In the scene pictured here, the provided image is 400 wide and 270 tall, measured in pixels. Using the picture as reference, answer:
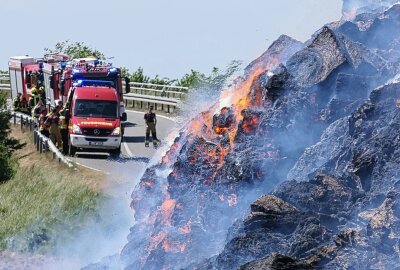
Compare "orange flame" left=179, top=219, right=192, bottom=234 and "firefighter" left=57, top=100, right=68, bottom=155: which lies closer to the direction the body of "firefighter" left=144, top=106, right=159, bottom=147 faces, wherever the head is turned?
the orange flame

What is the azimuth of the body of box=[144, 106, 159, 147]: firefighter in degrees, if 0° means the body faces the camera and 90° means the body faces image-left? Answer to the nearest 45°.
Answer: approximately 0°

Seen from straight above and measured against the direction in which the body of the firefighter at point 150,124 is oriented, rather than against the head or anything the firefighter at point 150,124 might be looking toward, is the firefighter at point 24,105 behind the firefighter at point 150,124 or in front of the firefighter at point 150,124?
behind

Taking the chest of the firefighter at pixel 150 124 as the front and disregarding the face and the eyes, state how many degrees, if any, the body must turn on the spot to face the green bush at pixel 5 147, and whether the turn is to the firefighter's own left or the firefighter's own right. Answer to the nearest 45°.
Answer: approximately 90° to the firefighter's own right

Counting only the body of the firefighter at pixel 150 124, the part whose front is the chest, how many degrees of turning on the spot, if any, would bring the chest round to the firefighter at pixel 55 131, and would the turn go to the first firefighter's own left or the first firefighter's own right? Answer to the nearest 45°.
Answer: approximately 90° to the first firefighter's own right
